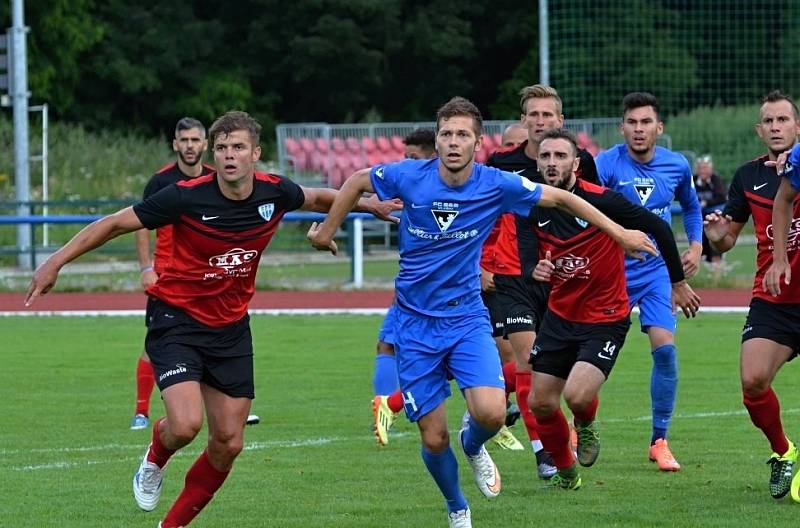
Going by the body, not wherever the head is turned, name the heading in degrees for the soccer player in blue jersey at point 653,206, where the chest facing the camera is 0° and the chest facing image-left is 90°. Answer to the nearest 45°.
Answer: approximately 0°

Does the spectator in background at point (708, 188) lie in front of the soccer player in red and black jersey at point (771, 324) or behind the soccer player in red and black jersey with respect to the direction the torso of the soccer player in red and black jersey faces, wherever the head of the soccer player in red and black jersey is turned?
behind

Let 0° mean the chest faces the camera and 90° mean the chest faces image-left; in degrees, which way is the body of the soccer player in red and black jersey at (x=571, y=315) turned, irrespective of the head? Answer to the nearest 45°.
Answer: approximately 45°
